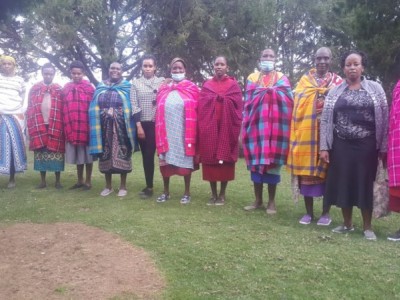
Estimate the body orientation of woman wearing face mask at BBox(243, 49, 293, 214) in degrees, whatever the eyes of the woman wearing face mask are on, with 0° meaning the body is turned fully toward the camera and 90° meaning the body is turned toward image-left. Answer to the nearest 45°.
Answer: approximately 0°

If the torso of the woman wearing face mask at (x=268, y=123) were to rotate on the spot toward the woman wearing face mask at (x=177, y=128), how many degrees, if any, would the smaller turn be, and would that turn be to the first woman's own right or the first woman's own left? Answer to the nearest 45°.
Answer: approximately 90° to the first woman's own right

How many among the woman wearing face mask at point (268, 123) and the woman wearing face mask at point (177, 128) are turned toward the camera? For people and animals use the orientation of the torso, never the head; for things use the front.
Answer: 2

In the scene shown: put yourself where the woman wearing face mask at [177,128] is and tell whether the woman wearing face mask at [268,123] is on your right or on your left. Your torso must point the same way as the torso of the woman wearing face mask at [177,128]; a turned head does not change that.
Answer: on your left
